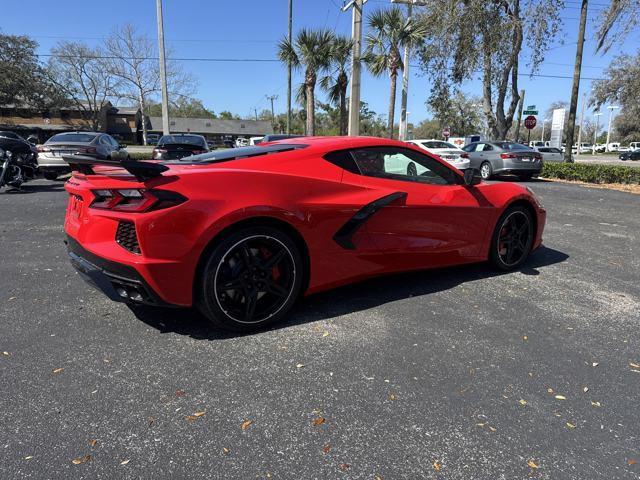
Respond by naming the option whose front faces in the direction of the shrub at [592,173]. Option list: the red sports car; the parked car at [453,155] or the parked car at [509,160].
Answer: the red sports car

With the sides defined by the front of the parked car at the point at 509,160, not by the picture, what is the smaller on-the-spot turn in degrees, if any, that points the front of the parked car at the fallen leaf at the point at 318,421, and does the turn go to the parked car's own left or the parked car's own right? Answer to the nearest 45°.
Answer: approximately 135° to the parked car's own left

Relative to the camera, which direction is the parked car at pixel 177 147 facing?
away from the camera

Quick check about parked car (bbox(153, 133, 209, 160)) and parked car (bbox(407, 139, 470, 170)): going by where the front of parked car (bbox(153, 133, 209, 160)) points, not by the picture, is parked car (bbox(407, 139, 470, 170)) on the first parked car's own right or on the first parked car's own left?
on the first parked car's own right

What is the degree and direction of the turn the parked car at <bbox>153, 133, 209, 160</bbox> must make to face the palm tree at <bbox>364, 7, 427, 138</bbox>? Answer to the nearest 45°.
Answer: approximately 45° to its right

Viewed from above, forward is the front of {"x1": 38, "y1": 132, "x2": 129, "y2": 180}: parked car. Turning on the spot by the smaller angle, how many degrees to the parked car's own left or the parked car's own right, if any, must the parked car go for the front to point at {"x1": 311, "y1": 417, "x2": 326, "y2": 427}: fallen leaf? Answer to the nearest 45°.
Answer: approximately 135° to the parked car's own right

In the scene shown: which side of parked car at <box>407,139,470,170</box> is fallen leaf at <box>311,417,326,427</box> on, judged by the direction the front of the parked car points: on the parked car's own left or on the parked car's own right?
on the parked car's own left

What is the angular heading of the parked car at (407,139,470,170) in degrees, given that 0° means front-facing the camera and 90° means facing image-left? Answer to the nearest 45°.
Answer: approximately 135°

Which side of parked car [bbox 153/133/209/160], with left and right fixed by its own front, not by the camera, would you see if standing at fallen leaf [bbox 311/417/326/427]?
back

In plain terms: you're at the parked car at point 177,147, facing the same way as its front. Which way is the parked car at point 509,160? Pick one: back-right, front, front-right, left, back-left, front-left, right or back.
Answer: right

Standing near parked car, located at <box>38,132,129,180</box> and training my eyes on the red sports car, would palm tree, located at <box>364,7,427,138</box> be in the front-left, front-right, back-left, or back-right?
back-left
